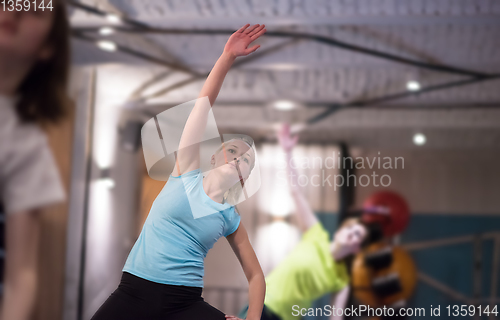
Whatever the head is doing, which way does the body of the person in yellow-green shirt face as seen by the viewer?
toward the camera

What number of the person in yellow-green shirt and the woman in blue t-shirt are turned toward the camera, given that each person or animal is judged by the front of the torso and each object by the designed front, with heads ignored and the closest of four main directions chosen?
2

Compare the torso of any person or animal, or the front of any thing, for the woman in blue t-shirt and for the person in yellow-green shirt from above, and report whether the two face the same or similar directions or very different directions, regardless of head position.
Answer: same or similar directions

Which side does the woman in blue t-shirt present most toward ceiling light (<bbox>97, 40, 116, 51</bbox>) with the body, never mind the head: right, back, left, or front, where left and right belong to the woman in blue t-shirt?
back

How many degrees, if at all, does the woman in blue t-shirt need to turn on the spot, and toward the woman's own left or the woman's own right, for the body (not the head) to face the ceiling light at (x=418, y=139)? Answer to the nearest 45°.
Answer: approximately 135° to the woman's own left

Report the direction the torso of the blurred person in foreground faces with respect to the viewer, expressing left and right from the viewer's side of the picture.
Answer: facing the viewer and to the left of the viewer
